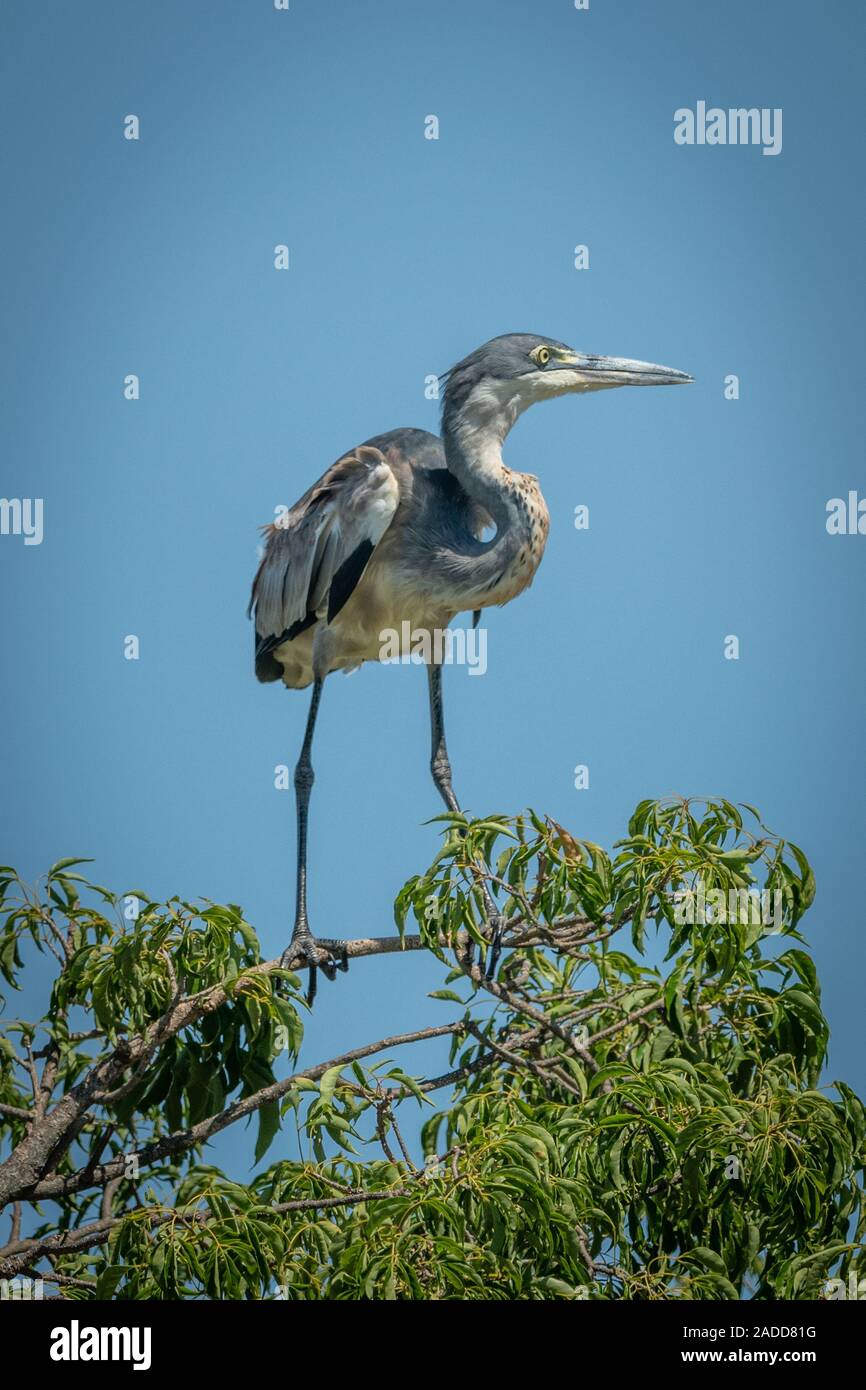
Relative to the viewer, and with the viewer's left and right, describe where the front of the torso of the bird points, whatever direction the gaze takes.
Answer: facing to the right of the viewer
